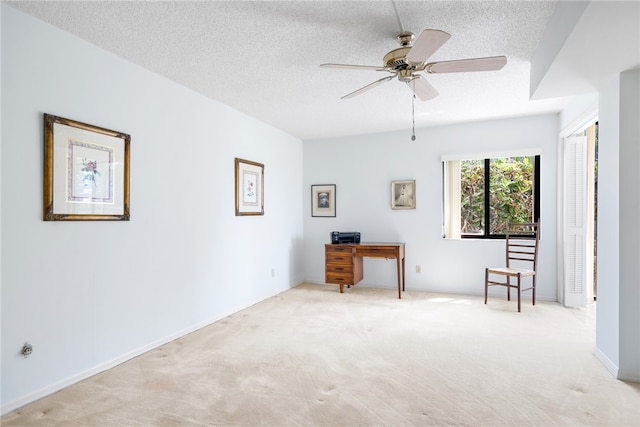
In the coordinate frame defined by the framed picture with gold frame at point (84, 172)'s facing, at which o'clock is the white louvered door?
The white louvered door is roughly at 11 o'clock from the framed picture with gold frame.

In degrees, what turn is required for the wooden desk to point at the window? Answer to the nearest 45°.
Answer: approximately 90° to its left

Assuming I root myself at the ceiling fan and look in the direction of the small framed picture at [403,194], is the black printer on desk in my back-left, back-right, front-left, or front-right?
front-left

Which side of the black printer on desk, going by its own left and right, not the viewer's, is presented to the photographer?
front

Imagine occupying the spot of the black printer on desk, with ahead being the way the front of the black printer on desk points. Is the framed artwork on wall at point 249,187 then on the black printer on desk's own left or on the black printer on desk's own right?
on the black printer on desk's own right

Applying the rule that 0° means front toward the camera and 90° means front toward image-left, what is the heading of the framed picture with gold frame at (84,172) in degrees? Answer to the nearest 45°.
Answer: approximately 315°

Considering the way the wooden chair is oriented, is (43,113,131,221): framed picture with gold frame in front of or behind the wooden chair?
in front

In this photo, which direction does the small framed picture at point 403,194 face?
toward the camera

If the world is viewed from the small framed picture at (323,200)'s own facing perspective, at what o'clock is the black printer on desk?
The black printer on desk is roughly at 11 o'clock from the small framed picture.

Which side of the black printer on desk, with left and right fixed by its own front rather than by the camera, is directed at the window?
left

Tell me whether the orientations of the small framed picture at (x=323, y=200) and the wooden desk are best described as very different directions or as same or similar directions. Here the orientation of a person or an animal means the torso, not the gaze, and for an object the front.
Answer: same or similar directions

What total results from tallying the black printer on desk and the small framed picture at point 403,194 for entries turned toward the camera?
2

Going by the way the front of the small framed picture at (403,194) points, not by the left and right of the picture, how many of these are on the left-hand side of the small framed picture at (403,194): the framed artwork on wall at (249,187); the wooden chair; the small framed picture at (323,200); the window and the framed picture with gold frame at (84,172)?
2

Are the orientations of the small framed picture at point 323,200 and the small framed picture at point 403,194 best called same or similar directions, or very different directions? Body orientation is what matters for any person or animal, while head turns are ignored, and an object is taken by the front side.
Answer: same or similar directions

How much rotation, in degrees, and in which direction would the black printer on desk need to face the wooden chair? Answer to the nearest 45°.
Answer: approximately 90° to its left

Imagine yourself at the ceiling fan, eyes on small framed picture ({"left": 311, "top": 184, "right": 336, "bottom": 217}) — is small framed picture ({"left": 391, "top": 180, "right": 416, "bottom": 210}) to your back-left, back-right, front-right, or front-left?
front-right

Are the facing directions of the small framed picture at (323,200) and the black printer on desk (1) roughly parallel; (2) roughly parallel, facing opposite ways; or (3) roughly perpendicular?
roughly parallel
